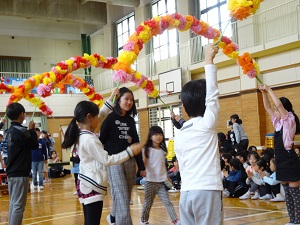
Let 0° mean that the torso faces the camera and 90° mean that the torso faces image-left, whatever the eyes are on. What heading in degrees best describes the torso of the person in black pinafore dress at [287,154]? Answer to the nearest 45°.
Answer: approximately 90°

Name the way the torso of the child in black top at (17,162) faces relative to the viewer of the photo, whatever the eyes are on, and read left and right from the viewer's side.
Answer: facing away from the viewer and to the right of the viewer

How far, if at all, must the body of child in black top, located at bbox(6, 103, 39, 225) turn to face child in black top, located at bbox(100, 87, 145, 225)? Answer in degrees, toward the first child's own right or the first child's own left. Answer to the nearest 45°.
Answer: approximately 45° to the first child's own right

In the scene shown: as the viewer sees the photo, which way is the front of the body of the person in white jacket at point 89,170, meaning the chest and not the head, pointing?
to the viewer's right

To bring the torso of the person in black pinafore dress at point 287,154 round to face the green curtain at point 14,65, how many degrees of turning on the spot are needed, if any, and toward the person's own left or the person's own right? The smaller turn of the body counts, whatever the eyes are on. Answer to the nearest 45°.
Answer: approximately 45° to the person's own right

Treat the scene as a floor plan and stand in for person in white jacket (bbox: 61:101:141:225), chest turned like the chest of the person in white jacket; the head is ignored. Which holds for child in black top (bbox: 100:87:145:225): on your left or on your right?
on your left

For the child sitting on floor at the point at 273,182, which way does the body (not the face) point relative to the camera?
to the viewer's left
